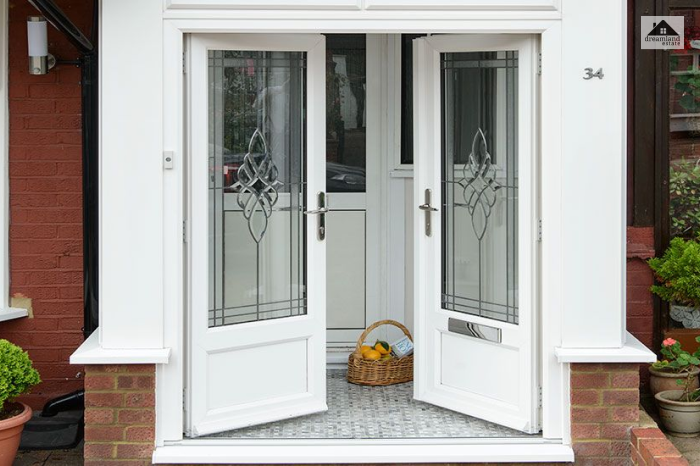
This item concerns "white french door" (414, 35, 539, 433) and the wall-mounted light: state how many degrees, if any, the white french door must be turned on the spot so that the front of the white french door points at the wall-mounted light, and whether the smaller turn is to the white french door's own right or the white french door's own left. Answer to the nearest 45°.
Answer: approximately 45° to the white french door's own right

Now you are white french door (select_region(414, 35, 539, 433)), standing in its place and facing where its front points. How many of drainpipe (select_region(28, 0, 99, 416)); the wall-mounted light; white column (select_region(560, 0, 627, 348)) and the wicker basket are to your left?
1

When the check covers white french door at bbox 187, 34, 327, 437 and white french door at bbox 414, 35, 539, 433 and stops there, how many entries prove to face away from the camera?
0

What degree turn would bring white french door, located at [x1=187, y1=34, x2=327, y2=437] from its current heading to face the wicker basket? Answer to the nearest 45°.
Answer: approximately 90° to its left

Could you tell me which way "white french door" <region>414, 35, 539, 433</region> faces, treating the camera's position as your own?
facing the viewer and to the left of the viewer

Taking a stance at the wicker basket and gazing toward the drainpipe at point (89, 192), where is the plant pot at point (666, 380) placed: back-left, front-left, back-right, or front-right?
back-left

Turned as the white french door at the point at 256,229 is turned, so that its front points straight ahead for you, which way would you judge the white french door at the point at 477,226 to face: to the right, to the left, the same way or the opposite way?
to the right

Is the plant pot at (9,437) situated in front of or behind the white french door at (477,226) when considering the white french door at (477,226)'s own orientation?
in front

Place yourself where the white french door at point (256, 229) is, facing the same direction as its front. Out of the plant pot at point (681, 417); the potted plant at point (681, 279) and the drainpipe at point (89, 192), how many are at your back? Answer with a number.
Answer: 1

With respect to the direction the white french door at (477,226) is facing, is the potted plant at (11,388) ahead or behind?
ahead

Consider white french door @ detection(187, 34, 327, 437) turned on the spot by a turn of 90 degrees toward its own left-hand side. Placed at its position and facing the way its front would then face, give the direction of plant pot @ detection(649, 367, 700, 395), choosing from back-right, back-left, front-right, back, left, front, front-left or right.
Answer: front-right

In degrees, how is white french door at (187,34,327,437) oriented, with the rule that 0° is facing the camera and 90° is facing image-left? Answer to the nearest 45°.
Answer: approximately 315°

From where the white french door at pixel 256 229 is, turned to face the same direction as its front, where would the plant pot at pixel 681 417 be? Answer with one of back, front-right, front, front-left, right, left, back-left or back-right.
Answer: front-left

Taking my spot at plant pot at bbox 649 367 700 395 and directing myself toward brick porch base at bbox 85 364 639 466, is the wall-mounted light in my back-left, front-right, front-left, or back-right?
front-right

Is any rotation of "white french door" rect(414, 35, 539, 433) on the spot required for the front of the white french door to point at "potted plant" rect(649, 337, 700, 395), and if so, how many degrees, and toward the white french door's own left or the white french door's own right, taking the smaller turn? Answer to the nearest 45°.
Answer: approximately 135° to the white french door's own left

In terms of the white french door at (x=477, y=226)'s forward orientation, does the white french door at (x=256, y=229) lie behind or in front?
in front
